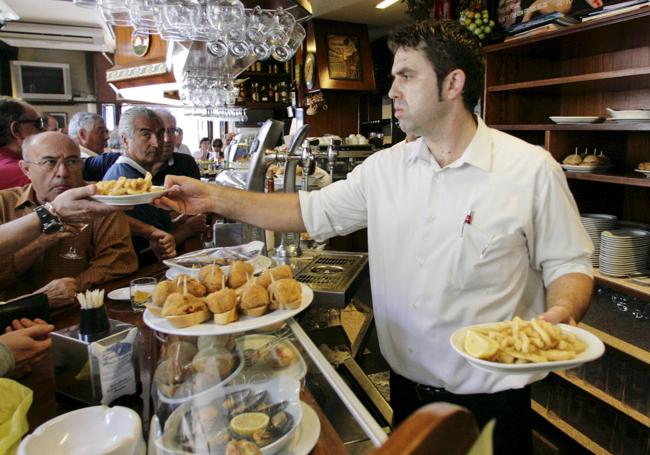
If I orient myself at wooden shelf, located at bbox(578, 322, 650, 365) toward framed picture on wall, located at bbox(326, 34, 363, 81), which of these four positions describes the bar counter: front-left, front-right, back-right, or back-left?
back-left

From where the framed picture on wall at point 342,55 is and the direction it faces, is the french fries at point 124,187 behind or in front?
in front

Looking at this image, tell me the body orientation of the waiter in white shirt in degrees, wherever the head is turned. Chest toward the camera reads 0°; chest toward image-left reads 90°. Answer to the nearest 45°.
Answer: approximately 45°

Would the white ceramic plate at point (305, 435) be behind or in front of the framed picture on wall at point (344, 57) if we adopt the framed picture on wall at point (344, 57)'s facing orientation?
in front

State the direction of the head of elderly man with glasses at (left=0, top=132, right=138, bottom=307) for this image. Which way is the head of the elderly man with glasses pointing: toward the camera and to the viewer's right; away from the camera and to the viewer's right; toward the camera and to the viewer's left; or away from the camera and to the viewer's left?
toward the camera and to the viewer's right

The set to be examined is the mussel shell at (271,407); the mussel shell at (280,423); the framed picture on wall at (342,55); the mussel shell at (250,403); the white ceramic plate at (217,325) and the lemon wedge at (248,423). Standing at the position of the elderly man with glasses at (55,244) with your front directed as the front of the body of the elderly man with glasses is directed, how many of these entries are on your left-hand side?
1

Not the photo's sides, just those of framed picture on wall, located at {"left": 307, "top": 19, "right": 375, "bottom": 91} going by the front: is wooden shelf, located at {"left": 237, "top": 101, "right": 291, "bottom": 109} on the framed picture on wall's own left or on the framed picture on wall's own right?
on the framed picture on wall's own right

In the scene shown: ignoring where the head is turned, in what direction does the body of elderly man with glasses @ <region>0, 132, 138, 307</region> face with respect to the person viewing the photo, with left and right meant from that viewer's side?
facing the viewer and to the right of the viewer

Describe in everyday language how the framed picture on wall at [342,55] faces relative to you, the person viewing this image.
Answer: facing the viewer

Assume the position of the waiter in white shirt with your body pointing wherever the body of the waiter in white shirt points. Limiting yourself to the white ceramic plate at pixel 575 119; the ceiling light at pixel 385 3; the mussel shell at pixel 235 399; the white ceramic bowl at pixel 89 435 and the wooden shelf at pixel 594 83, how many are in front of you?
2

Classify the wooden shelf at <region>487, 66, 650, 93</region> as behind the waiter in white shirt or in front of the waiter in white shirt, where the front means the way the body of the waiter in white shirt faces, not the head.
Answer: behind
